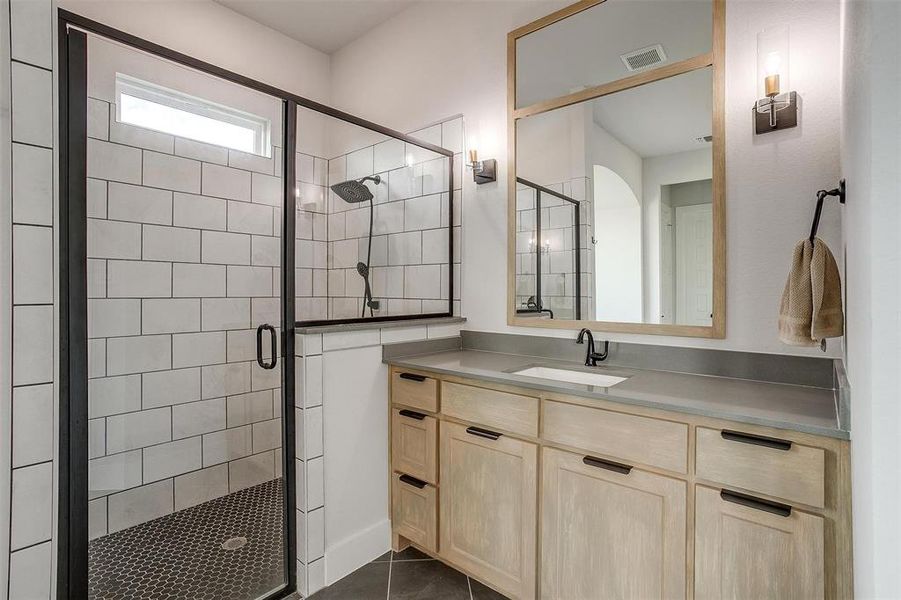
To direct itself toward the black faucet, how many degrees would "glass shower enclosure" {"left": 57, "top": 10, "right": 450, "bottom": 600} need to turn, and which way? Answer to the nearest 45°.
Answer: approximately 45° to its left

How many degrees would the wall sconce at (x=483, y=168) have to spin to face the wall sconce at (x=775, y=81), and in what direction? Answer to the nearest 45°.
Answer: approximately 90° to its left

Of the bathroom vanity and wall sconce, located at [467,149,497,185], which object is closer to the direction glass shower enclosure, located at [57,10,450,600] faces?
the bathroom vanity

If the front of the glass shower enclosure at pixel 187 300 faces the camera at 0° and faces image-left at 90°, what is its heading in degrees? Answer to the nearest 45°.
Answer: approximately 315°

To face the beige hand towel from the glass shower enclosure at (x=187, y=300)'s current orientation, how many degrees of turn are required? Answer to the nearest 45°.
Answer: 0° — it already faces it

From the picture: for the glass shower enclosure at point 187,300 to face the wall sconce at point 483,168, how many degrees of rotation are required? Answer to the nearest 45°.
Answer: approximately 45° to its left

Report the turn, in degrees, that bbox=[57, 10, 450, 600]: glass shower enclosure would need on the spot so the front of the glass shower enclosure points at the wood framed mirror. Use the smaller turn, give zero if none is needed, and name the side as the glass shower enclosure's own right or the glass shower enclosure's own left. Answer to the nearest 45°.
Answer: approximately 45° to the glass shower enclosure's own left
